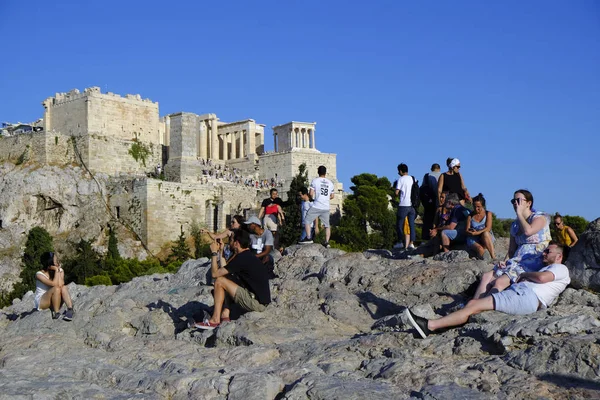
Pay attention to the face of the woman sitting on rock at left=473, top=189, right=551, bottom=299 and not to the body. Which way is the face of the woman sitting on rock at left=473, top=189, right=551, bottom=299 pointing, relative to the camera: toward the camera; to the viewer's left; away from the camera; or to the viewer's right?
to the viewer's left

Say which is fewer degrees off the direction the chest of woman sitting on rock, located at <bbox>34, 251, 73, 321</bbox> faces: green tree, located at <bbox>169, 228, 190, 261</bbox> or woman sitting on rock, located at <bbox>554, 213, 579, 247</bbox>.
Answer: the woman sitting on rock

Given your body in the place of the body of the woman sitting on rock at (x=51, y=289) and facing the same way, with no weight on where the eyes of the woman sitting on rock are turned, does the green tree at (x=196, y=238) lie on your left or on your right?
on your left

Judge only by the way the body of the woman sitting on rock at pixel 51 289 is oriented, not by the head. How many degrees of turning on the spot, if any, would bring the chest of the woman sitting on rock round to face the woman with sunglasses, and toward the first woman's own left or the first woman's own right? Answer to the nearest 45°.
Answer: approximately 45° to the first woman's own left

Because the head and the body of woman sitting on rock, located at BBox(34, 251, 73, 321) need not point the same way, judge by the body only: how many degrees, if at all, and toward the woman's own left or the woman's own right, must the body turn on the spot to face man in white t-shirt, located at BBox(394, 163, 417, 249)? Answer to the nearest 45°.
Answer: approximately 45° to the woman's own left

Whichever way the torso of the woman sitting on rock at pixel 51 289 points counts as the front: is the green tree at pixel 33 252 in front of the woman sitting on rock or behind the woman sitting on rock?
behind

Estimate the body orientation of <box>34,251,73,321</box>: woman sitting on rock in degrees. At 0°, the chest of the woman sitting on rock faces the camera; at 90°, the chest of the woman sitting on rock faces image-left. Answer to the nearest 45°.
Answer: approximately 315°

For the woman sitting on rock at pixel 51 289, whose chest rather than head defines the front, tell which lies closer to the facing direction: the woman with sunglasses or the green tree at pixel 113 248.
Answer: the woman with sunglasses

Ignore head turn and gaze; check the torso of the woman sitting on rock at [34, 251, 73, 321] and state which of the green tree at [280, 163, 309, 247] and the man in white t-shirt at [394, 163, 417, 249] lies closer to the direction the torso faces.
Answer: the man in white t-shirt

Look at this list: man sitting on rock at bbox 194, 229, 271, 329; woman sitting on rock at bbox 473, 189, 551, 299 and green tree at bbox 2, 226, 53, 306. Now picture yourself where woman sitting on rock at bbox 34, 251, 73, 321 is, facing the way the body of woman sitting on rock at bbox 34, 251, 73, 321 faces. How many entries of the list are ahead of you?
2

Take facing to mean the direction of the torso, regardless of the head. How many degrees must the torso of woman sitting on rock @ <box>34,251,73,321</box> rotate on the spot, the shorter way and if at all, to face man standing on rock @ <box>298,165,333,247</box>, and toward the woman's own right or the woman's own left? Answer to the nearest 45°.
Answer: approximately 45° to the woman's own left
